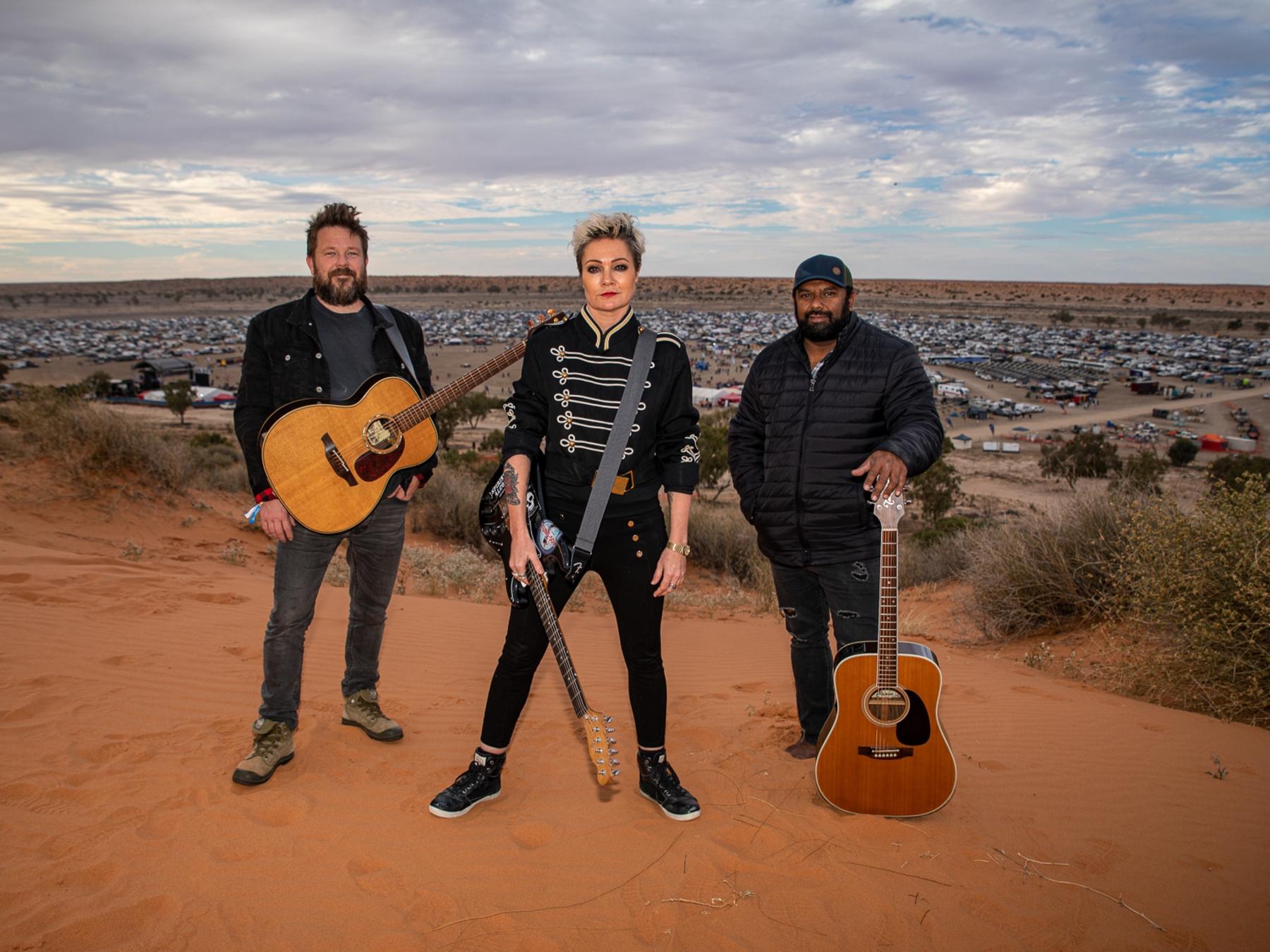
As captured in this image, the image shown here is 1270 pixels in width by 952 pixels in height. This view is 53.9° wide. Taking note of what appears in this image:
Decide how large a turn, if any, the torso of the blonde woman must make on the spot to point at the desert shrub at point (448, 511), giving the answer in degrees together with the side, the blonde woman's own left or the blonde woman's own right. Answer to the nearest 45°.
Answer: approximately 180°

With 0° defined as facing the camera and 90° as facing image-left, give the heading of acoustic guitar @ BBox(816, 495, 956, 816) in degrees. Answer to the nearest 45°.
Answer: approximately 0°

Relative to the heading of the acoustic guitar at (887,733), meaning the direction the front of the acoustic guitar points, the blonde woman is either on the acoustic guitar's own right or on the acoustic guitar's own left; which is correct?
on the acoustic guitar's own right

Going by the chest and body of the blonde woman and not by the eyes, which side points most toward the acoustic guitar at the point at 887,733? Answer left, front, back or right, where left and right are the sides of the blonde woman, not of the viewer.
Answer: left

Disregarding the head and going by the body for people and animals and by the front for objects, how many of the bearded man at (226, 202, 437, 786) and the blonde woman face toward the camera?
2

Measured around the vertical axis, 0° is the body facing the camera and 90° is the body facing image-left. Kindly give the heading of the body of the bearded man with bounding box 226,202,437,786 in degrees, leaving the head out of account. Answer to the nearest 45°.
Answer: approximately 0°

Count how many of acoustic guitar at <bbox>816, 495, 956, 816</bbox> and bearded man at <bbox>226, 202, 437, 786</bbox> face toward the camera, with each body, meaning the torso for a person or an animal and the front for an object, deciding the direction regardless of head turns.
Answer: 2

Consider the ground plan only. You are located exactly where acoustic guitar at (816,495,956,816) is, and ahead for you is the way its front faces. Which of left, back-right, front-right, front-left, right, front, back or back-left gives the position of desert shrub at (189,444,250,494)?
back-right

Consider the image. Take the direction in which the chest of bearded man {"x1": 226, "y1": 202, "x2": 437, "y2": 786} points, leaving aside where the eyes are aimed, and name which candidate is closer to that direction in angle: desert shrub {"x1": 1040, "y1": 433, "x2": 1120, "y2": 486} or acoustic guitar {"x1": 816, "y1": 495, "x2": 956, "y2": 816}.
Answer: the acoustic guitar

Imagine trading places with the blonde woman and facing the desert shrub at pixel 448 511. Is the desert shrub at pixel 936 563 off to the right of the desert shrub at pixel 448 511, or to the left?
right
